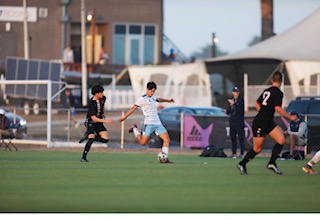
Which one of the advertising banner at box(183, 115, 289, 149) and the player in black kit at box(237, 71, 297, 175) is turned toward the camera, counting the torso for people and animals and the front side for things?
the advertising banner

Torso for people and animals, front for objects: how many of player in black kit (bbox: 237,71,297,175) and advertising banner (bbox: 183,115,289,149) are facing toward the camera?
1

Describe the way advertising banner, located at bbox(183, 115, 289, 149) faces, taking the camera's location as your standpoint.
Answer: facing the viewer

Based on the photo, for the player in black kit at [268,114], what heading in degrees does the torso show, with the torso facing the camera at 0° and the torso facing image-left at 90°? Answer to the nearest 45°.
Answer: approximately 225°

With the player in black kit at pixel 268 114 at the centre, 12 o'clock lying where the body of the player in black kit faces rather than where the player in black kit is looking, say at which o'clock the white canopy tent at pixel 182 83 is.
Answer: The white canopy tent is roughly at 10 o'clock from the player in black kit.

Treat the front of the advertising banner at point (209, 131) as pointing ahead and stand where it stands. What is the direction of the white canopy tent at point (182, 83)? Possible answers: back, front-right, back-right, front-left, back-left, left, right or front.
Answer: back

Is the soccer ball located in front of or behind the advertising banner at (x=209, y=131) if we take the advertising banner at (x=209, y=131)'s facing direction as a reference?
in front

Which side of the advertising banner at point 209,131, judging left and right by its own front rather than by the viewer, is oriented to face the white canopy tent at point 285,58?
back

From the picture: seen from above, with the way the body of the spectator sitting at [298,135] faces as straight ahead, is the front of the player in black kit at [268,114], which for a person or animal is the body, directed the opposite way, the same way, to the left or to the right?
the opposite way

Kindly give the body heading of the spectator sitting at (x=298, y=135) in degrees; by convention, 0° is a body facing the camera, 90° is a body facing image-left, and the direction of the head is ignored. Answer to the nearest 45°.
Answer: approximately 45°

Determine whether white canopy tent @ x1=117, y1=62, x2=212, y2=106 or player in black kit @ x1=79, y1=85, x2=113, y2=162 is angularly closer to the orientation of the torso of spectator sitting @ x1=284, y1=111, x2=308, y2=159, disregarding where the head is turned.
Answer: the player in black kit

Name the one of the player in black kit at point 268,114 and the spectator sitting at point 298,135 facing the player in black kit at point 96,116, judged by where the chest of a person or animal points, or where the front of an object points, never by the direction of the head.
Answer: the spectator sitting

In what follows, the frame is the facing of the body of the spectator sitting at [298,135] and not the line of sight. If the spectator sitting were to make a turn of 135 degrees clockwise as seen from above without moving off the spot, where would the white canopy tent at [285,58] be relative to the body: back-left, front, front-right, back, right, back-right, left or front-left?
front

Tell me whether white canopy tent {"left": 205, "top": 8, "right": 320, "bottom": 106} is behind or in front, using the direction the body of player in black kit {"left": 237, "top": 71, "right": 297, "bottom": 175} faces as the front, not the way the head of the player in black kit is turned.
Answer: in front
